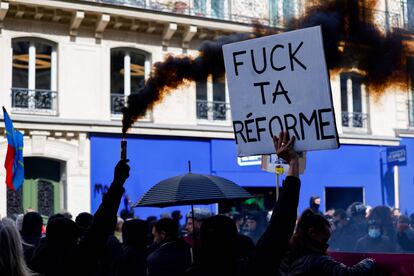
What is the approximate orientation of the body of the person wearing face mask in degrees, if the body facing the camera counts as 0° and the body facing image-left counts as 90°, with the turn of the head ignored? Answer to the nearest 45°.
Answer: approximately 0°

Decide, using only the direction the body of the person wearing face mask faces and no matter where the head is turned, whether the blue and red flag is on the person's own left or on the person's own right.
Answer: on the person's own right

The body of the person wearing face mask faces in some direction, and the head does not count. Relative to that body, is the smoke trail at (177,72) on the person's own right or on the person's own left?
on the person's own right
